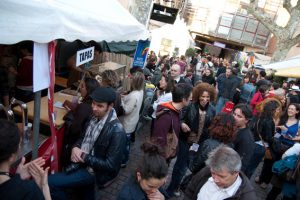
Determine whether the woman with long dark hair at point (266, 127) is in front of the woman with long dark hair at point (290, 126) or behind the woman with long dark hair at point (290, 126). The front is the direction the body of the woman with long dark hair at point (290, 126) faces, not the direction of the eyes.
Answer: in front

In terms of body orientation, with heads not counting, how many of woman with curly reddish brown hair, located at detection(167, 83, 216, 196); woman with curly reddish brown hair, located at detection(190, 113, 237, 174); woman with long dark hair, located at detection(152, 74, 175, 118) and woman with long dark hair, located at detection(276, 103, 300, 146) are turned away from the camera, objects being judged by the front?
1

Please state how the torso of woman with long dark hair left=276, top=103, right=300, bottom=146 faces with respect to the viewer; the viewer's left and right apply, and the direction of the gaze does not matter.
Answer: facing the viewer and to the left of the viewer

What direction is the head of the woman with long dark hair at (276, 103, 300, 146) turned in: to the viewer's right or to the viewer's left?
to the viewer's left

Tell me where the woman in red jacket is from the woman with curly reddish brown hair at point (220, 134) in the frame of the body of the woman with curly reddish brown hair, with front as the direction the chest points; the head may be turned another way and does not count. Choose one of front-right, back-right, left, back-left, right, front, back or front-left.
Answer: front

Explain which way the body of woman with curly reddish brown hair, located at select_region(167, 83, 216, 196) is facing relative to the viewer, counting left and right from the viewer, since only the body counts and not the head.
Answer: facing the viewer

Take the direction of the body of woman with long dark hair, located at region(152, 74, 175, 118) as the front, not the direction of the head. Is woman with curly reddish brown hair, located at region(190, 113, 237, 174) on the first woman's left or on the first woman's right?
on the first woman's left

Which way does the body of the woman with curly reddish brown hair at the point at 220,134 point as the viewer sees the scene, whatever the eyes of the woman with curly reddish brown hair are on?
away from the camera
